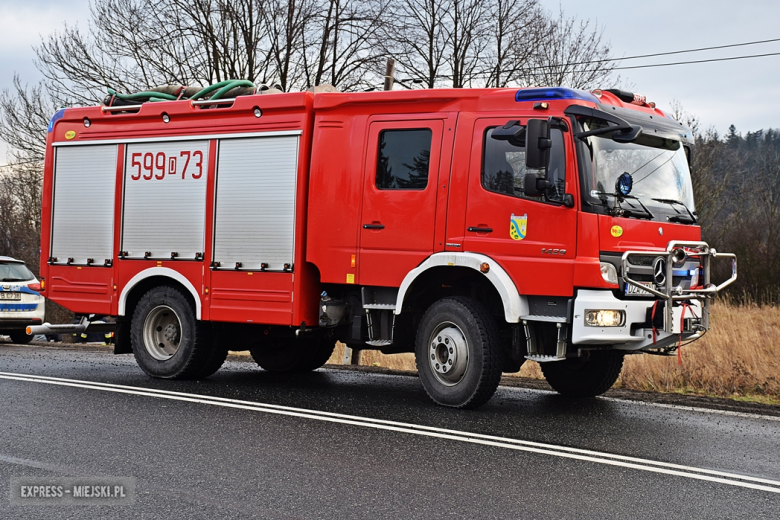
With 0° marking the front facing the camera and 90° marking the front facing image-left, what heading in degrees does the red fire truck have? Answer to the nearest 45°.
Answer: approximately 315°

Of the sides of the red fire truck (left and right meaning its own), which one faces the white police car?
back

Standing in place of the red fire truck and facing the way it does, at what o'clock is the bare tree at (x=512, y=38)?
The bare tree is roughly at 8 o'clock from the red fire truck.

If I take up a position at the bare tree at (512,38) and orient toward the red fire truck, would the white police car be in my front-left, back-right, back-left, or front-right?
front-right
